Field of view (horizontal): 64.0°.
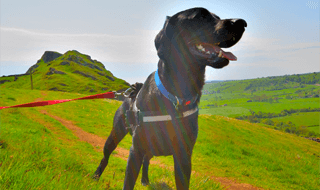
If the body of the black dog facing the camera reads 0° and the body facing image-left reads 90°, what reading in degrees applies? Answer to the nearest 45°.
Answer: approximately 315°
